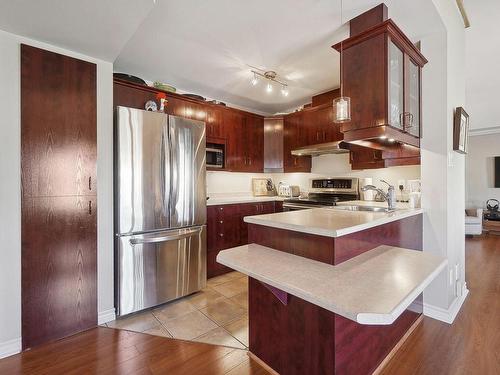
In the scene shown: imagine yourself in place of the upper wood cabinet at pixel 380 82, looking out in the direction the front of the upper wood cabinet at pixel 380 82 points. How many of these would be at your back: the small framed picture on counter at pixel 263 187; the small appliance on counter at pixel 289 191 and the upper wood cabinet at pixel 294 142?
3

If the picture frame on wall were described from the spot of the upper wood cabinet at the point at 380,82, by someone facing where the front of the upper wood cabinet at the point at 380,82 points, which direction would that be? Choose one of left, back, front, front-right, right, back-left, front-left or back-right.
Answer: left

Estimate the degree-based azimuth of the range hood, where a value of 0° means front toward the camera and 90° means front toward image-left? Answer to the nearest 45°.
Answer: approximately 45°

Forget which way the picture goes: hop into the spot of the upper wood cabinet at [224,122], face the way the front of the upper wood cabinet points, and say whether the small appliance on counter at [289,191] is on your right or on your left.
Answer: on your left

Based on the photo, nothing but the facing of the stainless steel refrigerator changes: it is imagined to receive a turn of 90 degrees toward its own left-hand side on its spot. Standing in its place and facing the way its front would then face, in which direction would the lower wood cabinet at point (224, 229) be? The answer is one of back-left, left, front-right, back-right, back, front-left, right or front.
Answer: front

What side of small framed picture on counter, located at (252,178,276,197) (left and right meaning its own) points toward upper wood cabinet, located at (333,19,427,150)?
front

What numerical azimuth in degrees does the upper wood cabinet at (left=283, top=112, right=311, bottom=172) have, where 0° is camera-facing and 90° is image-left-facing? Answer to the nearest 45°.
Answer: approximately 45°

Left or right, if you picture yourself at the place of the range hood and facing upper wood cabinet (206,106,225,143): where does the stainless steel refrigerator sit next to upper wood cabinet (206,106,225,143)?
left

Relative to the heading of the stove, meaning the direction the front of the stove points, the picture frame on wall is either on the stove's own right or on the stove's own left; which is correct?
on the stove's own left
